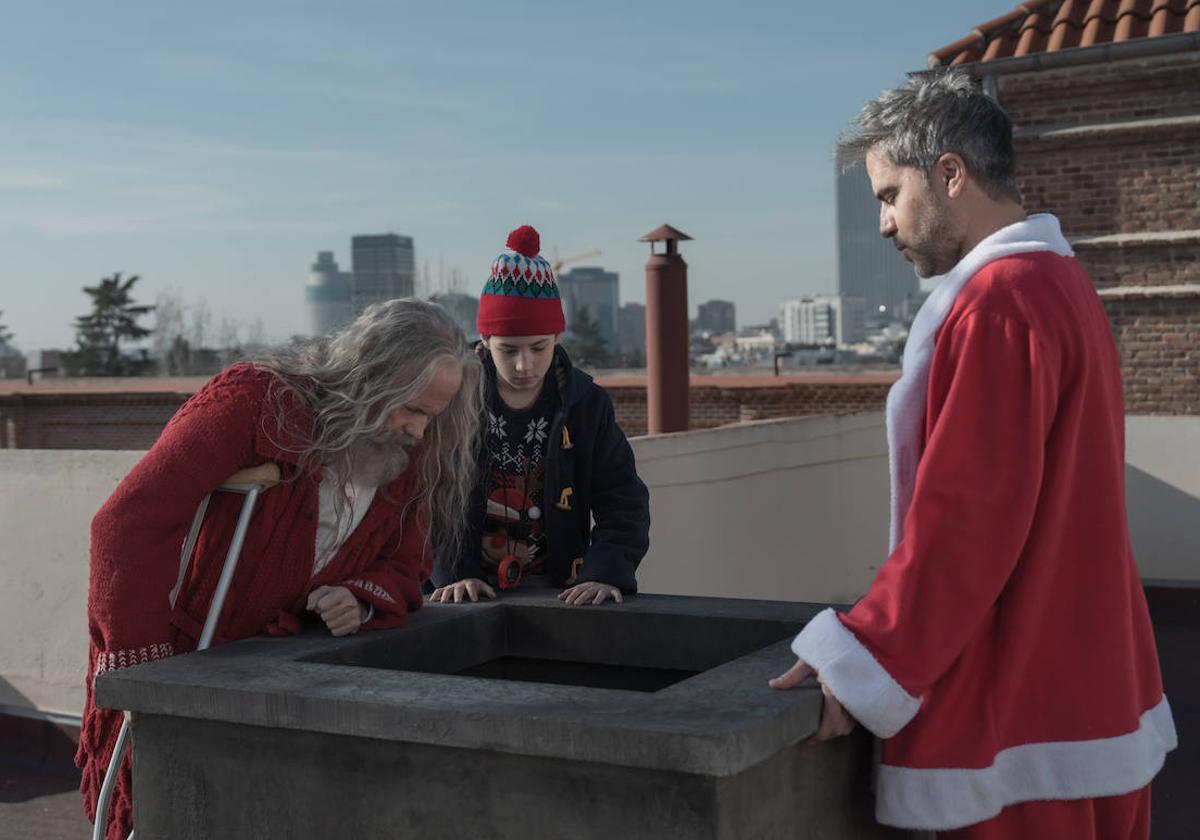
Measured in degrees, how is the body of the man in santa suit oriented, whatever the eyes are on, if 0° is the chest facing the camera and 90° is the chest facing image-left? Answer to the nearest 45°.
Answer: approximately 90°

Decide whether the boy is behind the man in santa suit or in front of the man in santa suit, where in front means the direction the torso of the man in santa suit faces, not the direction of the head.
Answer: in front

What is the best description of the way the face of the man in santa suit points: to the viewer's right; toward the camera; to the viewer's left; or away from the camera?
to the viewer's left

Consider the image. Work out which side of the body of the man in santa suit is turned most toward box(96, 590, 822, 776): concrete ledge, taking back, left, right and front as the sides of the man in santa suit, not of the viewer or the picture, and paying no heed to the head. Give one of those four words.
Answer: front
